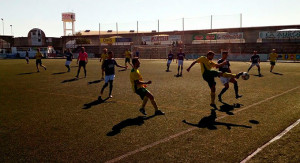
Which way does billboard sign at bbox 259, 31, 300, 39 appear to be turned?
toward the camera
